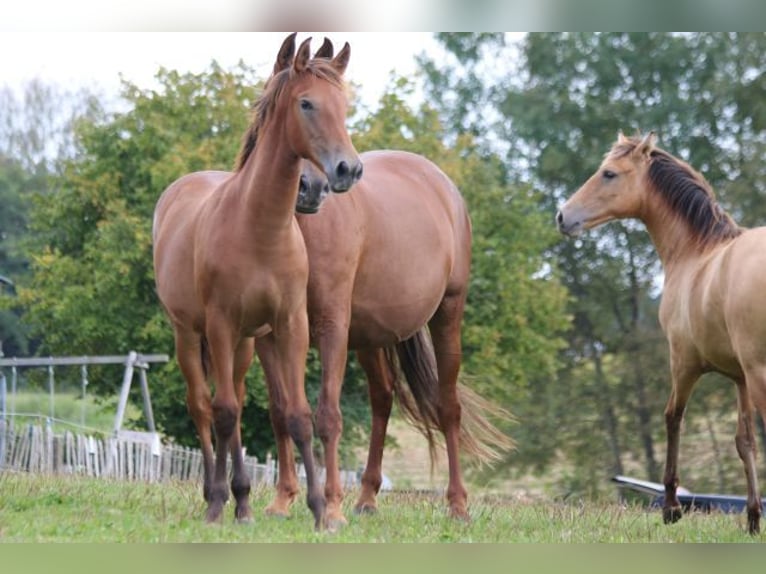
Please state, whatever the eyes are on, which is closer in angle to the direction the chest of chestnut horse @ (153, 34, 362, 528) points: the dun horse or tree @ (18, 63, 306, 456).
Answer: the dun horse

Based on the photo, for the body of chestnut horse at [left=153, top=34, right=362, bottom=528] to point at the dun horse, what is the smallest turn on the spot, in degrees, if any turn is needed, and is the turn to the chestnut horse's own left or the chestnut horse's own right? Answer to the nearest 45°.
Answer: approximately 90° to the chestnut horse's own left

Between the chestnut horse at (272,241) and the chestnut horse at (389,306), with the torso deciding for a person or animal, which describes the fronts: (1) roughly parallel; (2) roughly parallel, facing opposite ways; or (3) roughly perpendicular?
roughly perpendicular

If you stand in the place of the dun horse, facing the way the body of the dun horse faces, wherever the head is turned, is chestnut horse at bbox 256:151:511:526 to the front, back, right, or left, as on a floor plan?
front

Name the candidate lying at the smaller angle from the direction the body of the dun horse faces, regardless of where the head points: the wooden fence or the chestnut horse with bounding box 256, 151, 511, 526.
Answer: the chestnut horse

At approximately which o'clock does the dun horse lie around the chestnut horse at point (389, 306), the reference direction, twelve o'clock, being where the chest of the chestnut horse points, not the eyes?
The dun horse is roughly at 7 o'clock from the chestnut horse.

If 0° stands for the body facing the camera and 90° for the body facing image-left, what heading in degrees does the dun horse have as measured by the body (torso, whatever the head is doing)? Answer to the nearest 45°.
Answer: approximately 45°

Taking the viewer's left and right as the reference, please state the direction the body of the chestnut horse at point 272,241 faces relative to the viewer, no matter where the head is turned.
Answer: facing the viewer and to the right of the viewer
